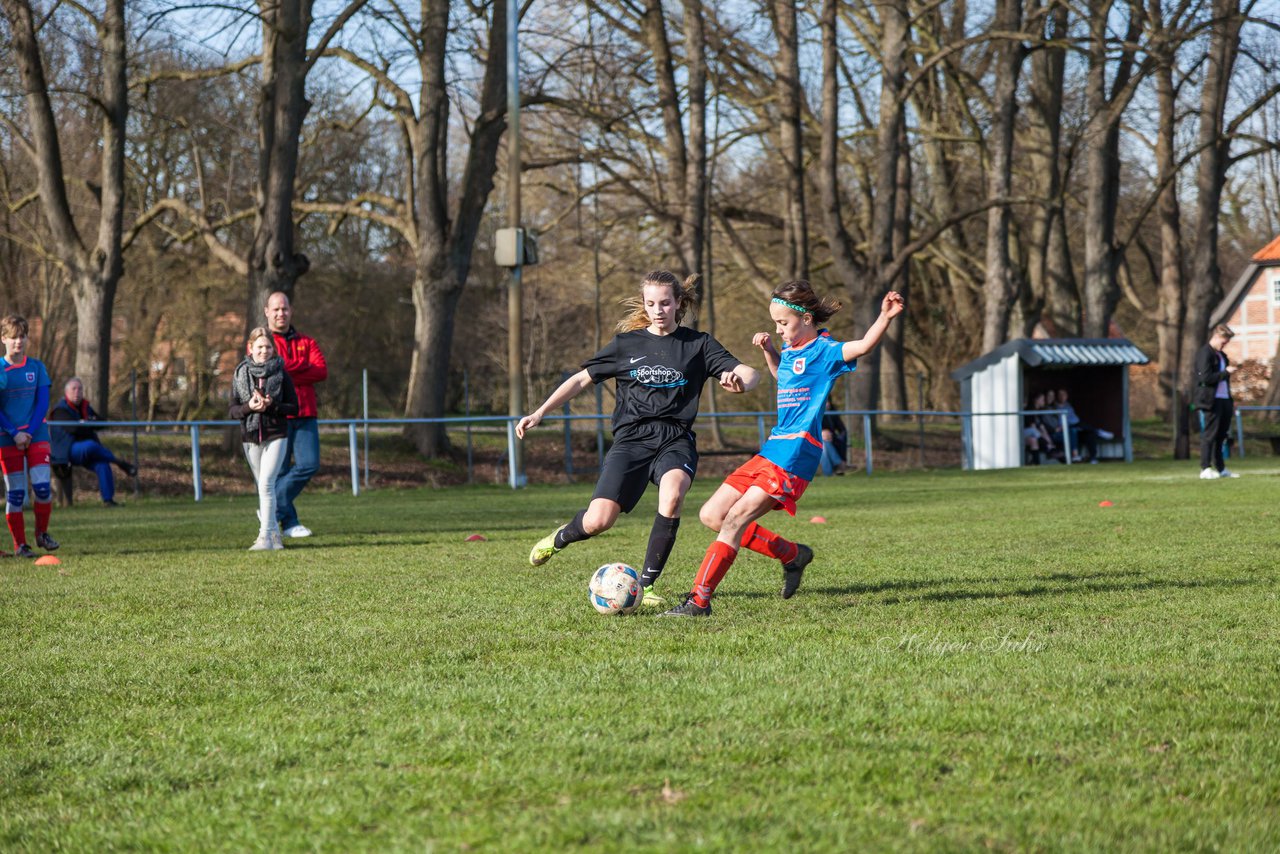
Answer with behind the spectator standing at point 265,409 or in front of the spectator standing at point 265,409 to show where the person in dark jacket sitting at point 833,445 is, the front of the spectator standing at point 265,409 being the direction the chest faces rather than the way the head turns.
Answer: behind

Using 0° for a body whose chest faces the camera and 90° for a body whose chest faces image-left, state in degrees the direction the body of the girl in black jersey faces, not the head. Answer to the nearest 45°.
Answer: approximately 0°

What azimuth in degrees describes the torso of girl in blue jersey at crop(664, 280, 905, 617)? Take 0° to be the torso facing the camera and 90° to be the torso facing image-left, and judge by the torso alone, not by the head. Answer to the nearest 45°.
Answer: approximately 45°

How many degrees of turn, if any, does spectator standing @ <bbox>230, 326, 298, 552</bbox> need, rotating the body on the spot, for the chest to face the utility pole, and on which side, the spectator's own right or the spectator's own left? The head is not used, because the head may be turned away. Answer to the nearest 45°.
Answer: approximately 180°

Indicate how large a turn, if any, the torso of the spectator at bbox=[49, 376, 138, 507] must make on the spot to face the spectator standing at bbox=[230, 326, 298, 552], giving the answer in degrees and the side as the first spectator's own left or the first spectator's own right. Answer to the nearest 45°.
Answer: approximately 45° to the first spectator's own right

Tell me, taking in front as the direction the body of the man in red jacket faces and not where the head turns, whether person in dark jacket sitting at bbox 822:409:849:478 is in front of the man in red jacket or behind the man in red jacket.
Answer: behind

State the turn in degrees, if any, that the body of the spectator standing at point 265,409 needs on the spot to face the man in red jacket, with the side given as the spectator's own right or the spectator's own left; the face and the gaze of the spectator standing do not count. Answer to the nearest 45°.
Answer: approximately 180°

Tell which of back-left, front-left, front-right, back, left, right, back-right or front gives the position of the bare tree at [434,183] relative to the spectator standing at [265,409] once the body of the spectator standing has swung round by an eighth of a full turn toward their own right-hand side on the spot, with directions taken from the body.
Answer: back-right
